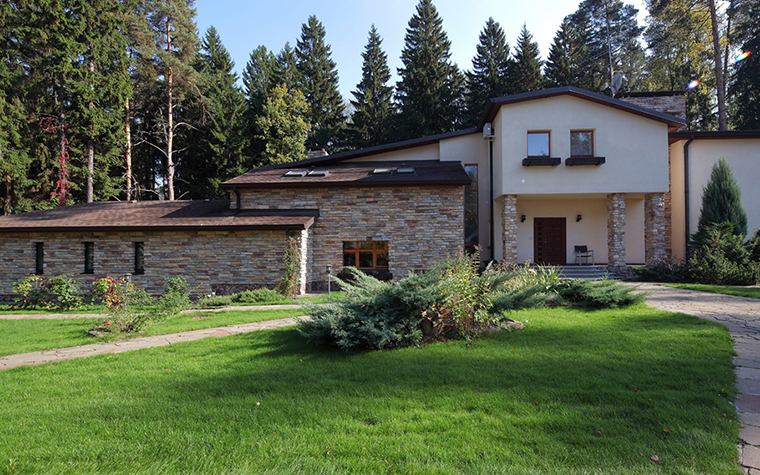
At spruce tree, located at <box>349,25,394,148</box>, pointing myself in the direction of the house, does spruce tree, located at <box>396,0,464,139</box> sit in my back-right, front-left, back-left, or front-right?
front-left

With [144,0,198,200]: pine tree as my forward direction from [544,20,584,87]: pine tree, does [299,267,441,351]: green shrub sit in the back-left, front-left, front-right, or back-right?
front-left

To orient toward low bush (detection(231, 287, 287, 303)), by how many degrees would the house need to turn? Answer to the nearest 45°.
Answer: approximately 45° to its right

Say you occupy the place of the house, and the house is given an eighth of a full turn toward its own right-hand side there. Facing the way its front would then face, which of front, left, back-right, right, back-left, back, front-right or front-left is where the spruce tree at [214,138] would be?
right

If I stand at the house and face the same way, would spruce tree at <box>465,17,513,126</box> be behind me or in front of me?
behind

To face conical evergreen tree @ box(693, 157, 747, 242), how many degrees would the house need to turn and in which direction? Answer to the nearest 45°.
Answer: approximately 90° to its left

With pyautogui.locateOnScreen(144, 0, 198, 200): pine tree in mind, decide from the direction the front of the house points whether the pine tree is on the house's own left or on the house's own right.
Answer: on the house's own right

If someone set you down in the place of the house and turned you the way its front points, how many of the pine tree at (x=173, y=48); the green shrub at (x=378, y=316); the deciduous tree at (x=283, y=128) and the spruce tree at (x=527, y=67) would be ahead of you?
1

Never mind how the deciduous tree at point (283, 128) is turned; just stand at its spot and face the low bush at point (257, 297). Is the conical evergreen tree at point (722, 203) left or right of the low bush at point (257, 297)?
left

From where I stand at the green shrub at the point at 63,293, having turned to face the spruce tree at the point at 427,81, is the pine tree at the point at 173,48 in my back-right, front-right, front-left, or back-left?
front-left

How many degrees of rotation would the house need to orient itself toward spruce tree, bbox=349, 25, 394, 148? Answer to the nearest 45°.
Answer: approximately 180°

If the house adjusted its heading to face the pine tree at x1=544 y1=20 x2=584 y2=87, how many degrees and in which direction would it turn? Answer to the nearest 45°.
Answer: approximately 135° to its left

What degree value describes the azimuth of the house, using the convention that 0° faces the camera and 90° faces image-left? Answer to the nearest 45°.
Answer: approximately 0°

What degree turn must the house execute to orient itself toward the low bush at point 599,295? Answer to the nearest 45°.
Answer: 0° — it already faces it

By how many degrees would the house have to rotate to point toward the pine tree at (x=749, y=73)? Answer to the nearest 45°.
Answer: approximately 135° to its left

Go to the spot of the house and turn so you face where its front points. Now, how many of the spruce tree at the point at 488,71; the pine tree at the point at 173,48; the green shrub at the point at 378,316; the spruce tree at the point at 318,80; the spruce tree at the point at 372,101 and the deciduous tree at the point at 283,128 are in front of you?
1

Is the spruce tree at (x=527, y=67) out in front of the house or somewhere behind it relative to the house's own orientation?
behind

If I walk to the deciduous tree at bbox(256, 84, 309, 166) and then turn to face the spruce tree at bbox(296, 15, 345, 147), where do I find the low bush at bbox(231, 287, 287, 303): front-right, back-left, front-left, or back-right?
back-right
